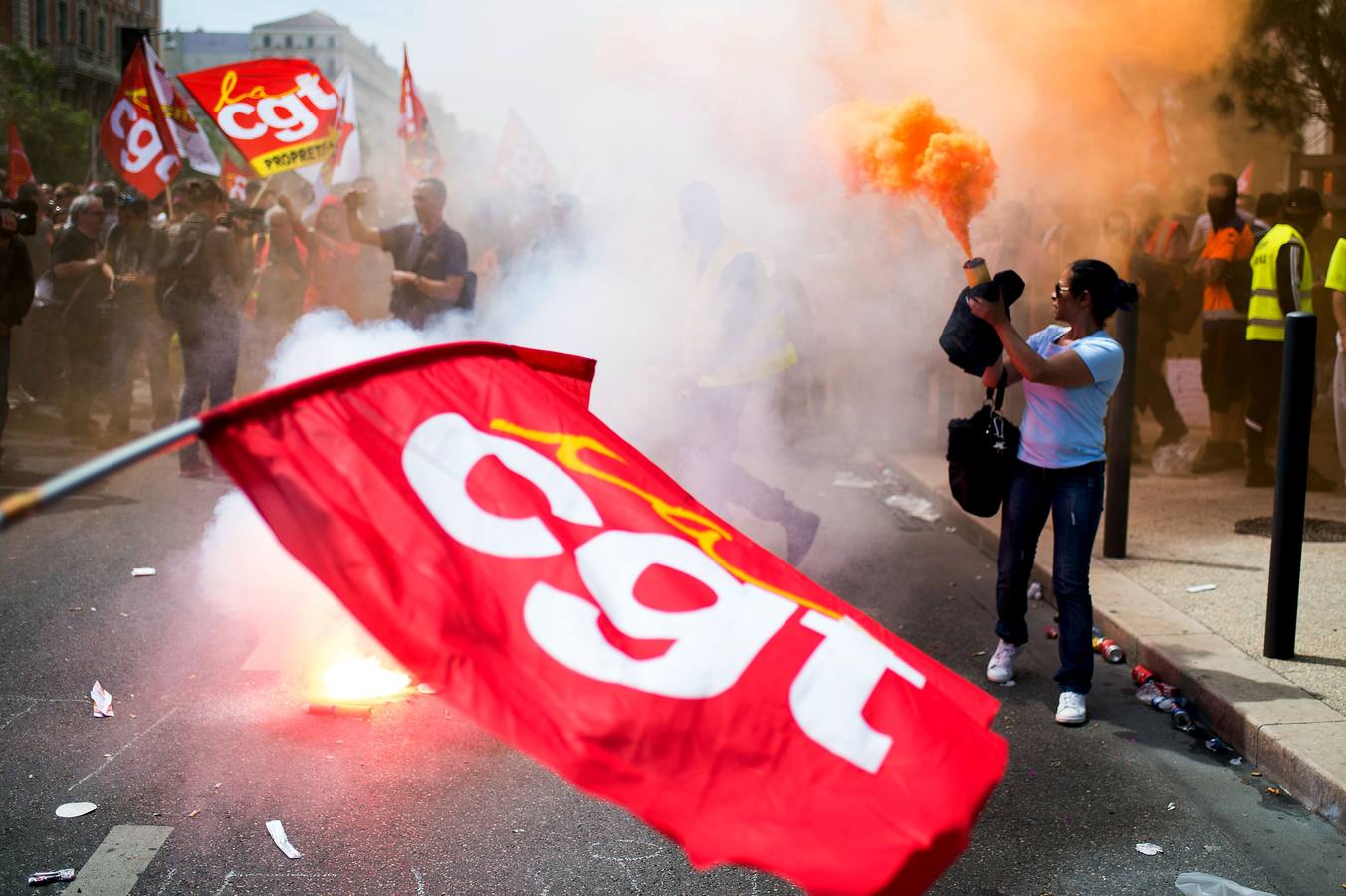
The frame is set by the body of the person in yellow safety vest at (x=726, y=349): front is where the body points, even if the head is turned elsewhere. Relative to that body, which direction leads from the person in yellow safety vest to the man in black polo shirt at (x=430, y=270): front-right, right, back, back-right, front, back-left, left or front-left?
front-right

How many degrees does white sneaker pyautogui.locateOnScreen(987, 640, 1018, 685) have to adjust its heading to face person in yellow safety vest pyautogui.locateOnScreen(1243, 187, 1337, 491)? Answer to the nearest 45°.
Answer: approximately 135° to its right

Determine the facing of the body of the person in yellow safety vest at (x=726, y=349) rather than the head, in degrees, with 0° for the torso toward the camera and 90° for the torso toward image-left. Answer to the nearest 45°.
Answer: approximately 90°

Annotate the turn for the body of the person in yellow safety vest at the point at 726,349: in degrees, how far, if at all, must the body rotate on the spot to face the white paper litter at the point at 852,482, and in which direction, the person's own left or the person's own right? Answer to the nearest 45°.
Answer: approximately 90° to the person's own right

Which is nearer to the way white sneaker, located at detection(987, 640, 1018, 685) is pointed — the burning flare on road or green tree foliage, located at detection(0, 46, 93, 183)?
the burning flare on road

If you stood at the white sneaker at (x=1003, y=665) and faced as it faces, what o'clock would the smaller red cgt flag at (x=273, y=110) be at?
The smaller red cgt flag is roughly at 3 o'clock from the white sneaker.

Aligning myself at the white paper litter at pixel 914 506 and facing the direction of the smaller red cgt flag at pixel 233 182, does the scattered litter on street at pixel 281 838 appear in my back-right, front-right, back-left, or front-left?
back-left

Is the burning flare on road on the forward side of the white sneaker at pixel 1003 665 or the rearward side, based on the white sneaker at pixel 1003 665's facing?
on the forward side

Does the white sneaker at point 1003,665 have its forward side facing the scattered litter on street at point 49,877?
yes
